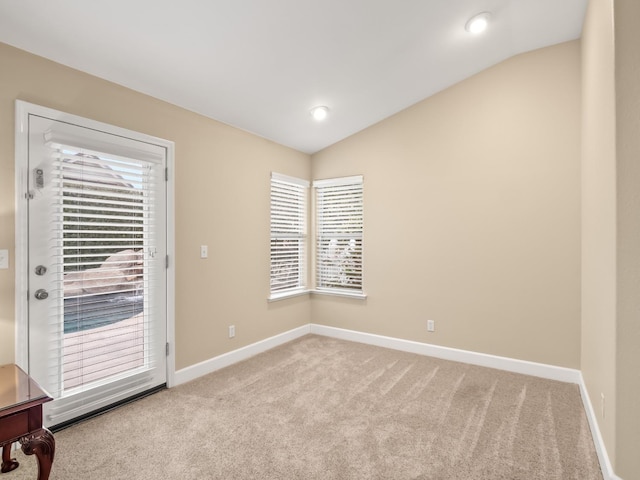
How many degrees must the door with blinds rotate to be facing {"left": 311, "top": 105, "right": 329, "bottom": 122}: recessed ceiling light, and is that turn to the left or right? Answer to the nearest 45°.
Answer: approximately 45° to its left

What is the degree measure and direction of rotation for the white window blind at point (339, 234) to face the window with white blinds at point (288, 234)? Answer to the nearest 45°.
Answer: approximately 45° to its right

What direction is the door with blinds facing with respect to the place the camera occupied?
facing the viewer and to the right of the viewer

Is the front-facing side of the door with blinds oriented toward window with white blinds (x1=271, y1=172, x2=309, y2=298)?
no

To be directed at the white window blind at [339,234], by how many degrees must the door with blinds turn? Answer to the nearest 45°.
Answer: approximately 45° to its left

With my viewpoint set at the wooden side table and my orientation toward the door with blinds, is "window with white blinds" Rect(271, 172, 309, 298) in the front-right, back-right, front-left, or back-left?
front-right

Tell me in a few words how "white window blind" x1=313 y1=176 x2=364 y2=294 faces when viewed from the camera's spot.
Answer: facing the viewer and to the left of the viewer

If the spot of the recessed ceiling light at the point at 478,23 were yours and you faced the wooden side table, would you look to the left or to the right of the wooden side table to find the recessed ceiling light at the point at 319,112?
right

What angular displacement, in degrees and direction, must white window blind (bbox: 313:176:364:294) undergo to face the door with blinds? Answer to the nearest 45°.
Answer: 0° — it already faces it

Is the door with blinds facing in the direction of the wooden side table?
no

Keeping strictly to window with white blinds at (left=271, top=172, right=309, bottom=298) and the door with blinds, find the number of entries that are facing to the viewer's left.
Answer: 0

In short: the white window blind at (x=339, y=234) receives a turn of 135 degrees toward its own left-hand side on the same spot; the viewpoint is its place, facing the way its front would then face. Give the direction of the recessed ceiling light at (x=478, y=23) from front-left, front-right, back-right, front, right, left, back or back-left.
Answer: front-right

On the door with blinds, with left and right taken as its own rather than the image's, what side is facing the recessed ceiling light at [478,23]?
front
